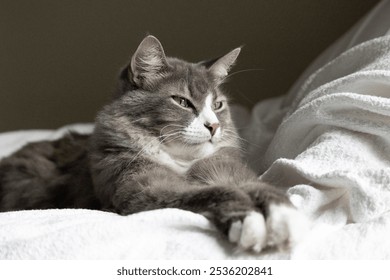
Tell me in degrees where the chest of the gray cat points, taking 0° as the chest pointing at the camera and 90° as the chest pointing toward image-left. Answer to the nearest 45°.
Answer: approximately 315°
